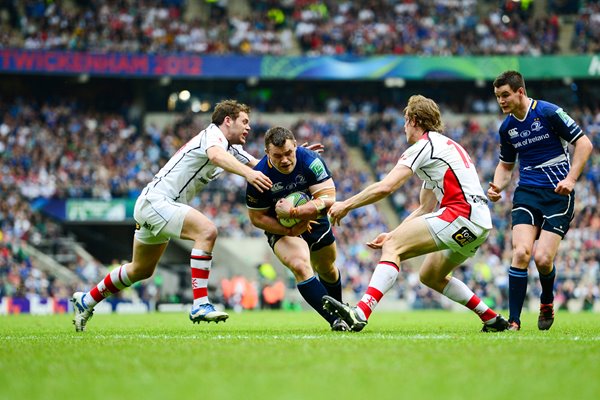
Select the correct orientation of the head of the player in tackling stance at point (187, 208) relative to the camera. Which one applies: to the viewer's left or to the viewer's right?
to the viewer's right

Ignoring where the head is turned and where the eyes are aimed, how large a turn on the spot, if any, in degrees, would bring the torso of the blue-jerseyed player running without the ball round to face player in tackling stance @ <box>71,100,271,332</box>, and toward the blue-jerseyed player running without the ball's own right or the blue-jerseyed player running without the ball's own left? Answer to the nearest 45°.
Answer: approximately 45° to the blue-jerseyed player running without the ball's own right

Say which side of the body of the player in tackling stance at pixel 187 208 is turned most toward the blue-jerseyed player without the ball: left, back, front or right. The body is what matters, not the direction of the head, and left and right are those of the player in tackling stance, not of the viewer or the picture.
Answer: front

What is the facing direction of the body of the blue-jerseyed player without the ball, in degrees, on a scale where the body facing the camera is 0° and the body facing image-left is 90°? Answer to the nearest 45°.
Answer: approximately 45°

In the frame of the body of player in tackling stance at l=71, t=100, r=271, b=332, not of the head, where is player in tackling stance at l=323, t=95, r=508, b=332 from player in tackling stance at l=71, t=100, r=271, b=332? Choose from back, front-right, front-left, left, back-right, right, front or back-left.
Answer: front-right

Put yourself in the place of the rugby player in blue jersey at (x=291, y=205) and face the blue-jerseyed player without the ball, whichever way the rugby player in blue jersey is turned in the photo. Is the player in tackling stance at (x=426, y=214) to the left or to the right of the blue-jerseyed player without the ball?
right

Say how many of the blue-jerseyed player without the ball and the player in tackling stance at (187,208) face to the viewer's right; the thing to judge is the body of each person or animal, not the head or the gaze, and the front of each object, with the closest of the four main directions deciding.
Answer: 1

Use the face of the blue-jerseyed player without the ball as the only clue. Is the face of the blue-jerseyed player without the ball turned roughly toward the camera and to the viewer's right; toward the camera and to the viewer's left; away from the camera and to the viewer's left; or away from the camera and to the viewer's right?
toward the camera and to the viewer's left

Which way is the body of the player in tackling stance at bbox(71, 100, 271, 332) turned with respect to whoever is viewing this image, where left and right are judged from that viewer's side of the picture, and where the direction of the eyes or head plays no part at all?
facing to the right of the viewer

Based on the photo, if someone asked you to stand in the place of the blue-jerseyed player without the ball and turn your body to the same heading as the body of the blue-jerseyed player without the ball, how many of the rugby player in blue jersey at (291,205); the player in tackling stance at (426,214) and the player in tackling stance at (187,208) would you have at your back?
0
